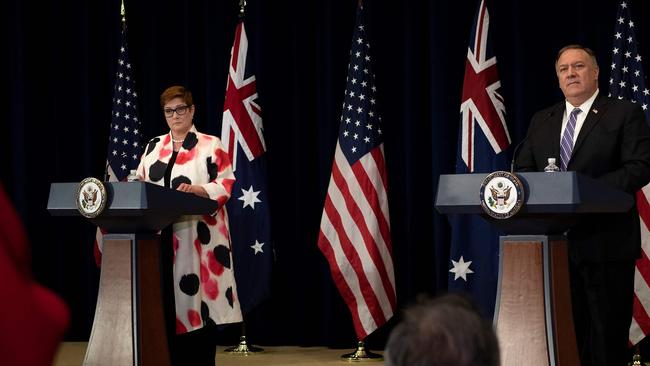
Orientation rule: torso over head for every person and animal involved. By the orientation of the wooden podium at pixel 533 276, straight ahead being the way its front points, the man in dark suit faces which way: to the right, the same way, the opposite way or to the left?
the same way

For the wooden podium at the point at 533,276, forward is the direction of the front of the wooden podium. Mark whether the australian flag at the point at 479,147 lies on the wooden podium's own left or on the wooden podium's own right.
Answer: on the wooden podium's own right

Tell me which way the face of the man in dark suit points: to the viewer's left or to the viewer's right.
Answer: to the viewer's left

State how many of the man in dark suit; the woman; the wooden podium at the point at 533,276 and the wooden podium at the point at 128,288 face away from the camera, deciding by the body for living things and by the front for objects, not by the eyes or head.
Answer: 0

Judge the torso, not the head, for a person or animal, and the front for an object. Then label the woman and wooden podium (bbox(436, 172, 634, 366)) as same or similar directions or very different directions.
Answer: same or similar directions

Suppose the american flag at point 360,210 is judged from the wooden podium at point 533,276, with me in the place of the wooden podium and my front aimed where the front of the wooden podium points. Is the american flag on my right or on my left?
on my right

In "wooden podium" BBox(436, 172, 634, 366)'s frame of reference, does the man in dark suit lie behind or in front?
behind

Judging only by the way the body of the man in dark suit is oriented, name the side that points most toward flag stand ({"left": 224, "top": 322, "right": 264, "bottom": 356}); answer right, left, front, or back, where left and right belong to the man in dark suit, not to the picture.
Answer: right

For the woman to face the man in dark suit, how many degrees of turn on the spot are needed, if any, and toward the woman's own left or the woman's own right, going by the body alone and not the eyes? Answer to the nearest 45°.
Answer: approximately 90° to the woman's own left

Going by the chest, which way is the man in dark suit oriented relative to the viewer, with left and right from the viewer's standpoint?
facing the viewer and to the left of the viewer

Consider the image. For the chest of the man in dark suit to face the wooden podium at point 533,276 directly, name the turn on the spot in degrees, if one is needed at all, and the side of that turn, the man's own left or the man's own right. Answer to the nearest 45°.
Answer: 0° — they already face it

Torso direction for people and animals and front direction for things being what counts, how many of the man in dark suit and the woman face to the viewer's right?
0

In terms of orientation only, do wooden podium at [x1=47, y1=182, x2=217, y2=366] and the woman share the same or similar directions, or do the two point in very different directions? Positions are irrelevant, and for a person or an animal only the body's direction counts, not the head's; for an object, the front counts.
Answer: same or similar directions
